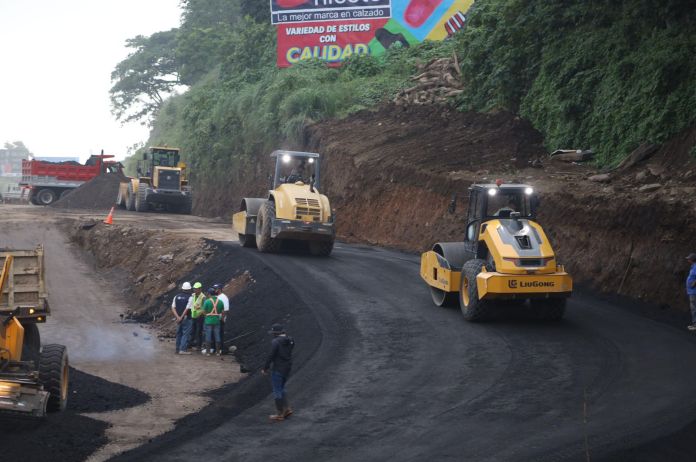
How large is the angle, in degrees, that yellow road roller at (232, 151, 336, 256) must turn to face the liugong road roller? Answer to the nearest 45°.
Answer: approximately 180°

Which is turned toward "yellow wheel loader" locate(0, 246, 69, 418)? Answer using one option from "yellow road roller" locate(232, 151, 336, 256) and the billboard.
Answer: the billboard

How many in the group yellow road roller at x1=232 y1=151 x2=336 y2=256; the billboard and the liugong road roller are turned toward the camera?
1

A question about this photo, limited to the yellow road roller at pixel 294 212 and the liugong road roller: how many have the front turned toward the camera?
0

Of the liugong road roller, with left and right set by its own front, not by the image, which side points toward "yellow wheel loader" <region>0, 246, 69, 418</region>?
left

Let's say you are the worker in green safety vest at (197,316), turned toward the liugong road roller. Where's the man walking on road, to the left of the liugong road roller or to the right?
right

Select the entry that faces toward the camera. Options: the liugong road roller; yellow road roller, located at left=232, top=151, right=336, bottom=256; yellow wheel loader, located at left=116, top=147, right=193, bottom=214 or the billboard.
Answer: the billboard

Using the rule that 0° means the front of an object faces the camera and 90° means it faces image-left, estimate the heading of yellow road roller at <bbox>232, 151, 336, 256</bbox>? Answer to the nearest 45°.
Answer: approximately 135°

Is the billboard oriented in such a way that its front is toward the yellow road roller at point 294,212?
yes
